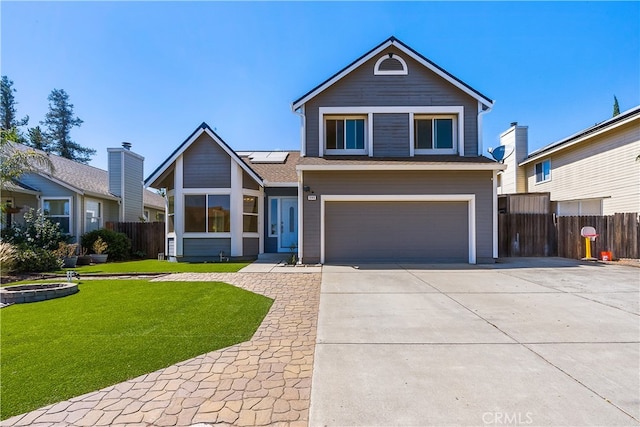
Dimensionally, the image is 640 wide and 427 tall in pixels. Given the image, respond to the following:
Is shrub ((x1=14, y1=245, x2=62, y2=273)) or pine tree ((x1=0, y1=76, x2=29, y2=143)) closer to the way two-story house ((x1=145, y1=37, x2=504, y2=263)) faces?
the shrub

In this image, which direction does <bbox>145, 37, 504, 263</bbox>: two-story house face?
toward the camera

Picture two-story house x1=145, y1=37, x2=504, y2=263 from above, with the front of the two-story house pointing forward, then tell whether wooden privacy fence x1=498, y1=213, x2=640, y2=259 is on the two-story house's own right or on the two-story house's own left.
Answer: on the two-story house's own left

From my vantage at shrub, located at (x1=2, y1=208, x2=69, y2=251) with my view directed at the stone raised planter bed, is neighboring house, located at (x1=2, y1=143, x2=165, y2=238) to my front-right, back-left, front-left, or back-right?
back-left

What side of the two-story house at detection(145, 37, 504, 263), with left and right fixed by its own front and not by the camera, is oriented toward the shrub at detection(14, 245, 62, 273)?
right

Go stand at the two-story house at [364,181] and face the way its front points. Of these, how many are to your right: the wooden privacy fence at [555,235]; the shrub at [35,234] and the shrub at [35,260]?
2

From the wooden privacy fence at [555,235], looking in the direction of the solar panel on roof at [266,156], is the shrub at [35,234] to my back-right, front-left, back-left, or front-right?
front-left

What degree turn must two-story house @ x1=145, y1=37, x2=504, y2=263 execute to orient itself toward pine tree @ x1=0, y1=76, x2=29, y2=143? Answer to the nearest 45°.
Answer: approximately 135° to its right

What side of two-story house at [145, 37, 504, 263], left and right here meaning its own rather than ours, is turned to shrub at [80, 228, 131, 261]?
right

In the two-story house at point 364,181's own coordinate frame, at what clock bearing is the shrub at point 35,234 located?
The shrub is roughly at 3 o'clock from the two-story house.

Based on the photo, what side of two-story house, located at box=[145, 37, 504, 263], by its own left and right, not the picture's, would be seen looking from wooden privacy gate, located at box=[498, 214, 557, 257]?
left

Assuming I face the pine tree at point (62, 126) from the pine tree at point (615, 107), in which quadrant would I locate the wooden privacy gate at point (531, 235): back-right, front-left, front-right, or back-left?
front-left

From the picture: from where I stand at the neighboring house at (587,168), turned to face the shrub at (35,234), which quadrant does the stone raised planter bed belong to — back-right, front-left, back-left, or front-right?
front-left

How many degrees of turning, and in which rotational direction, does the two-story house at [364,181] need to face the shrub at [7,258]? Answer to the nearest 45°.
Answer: approximately 90° to its right

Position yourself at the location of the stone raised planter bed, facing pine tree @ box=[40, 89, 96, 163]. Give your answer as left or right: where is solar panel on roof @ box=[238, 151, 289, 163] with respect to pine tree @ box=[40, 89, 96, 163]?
right
